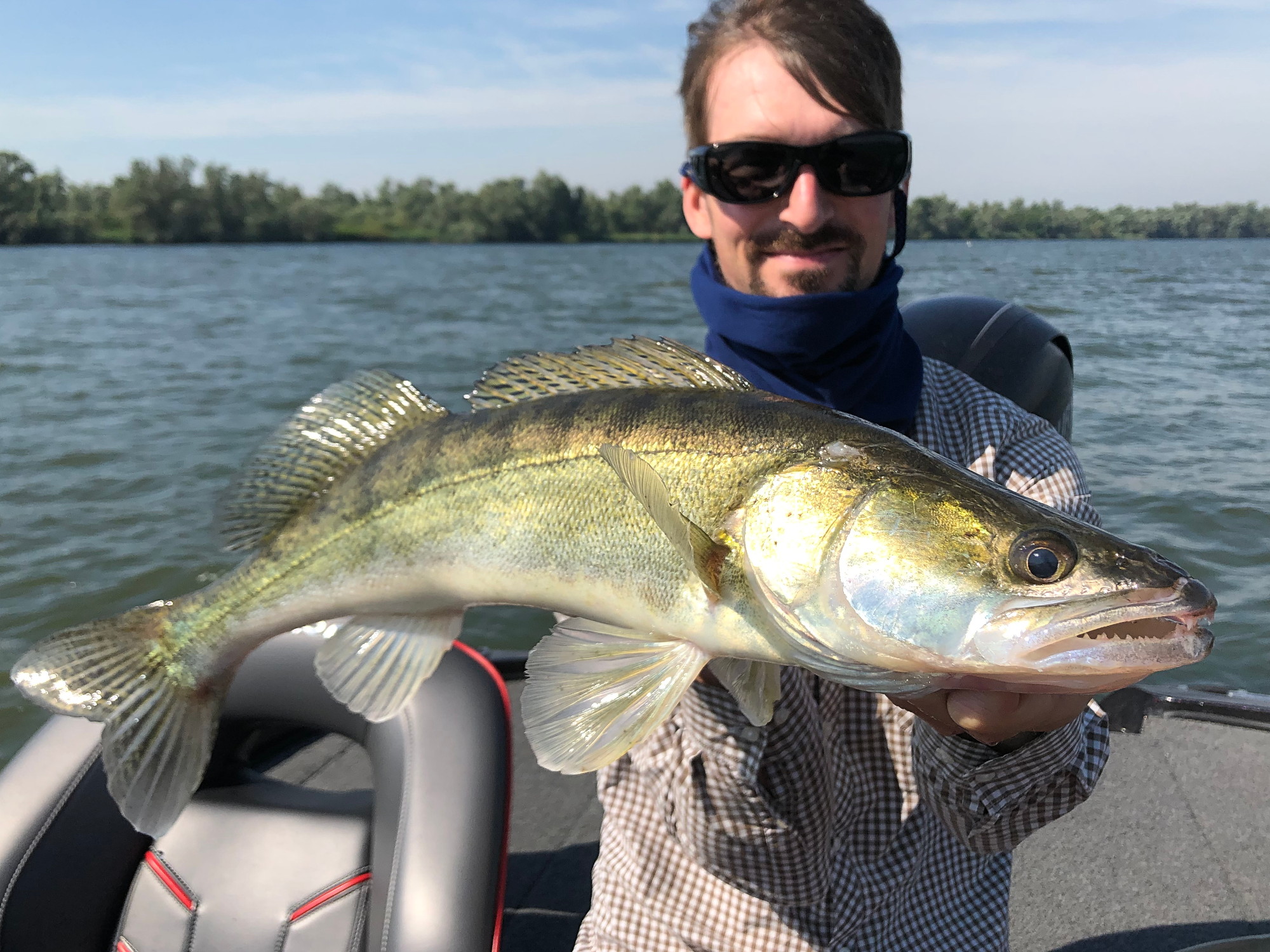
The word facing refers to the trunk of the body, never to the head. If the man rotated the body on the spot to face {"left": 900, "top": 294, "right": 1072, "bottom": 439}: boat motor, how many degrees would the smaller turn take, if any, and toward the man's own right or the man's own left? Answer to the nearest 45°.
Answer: approximately 180°

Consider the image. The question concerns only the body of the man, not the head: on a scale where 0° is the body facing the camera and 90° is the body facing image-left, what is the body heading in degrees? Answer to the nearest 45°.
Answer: approximately 0°
